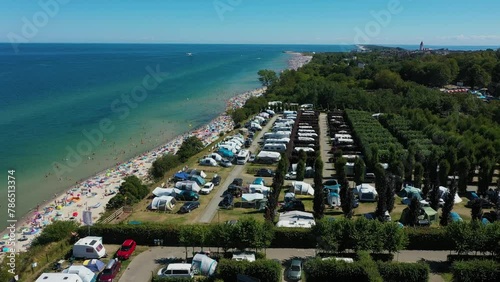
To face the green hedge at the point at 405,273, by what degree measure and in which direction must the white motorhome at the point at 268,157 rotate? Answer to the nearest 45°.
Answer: approximately 90° to its left

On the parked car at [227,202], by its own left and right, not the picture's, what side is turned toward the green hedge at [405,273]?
left

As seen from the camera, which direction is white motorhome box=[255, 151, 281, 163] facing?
to the viewer's left
